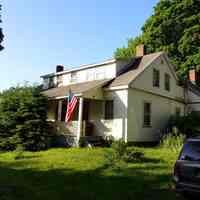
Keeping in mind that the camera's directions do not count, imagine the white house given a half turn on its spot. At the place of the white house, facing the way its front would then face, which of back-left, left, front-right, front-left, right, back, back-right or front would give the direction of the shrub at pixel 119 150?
back-right

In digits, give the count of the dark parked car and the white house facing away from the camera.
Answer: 1

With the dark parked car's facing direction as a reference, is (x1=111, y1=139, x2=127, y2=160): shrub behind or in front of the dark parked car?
in front

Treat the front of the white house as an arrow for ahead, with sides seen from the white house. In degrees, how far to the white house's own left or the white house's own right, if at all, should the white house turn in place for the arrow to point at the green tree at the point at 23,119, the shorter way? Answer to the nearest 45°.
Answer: approximately 45° to the white house's own right

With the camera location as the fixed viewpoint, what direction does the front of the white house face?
facing the viewer and to the left of the viewer

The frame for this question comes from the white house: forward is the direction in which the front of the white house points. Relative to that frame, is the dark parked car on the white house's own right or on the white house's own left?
on the white house's own left

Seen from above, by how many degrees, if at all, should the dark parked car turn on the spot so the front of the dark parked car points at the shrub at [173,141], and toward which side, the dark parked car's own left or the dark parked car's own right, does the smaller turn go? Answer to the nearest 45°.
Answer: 0° — it already faces it

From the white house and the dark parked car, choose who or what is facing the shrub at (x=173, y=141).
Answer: the dark parked car

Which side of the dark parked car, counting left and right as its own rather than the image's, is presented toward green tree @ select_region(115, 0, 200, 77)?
front

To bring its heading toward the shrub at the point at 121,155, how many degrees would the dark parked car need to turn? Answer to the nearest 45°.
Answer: approximately 45° to its left

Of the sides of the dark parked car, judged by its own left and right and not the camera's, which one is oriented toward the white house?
front

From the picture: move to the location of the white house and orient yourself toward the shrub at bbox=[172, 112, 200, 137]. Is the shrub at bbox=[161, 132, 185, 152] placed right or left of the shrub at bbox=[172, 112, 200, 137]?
right

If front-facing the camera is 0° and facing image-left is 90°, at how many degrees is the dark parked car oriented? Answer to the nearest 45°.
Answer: approximately 180°

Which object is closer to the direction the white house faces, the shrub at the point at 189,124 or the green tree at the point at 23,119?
the green tree

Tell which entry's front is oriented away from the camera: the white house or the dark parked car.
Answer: the dark parked car

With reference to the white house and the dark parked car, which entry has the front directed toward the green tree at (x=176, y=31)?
the dark parked car
